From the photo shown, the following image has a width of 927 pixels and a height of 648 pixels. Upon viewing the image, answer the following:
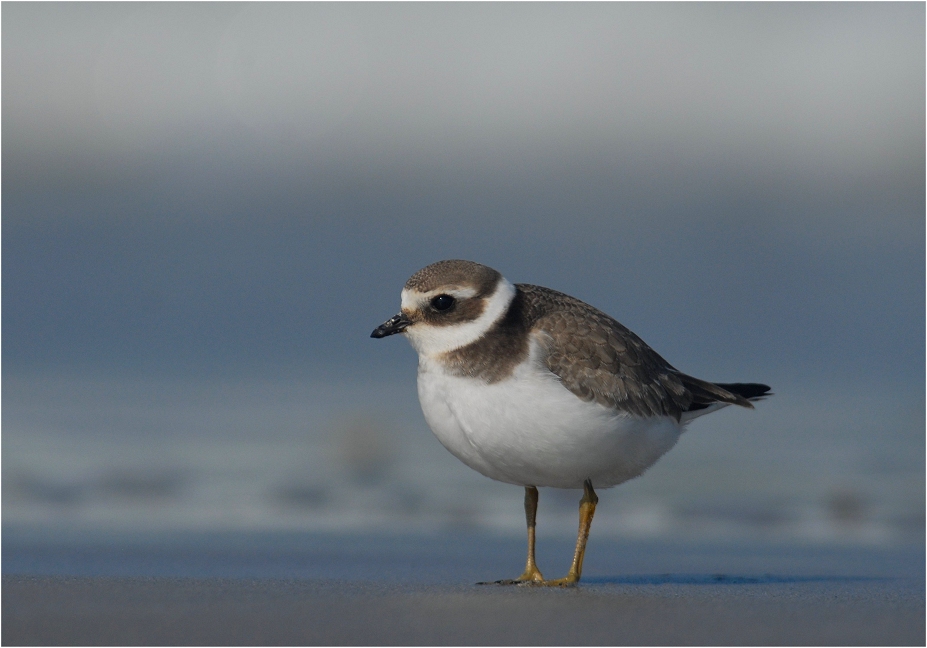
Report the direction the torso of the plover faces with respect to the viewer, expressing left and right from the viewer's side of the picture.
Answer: facing to the left of the viewer
